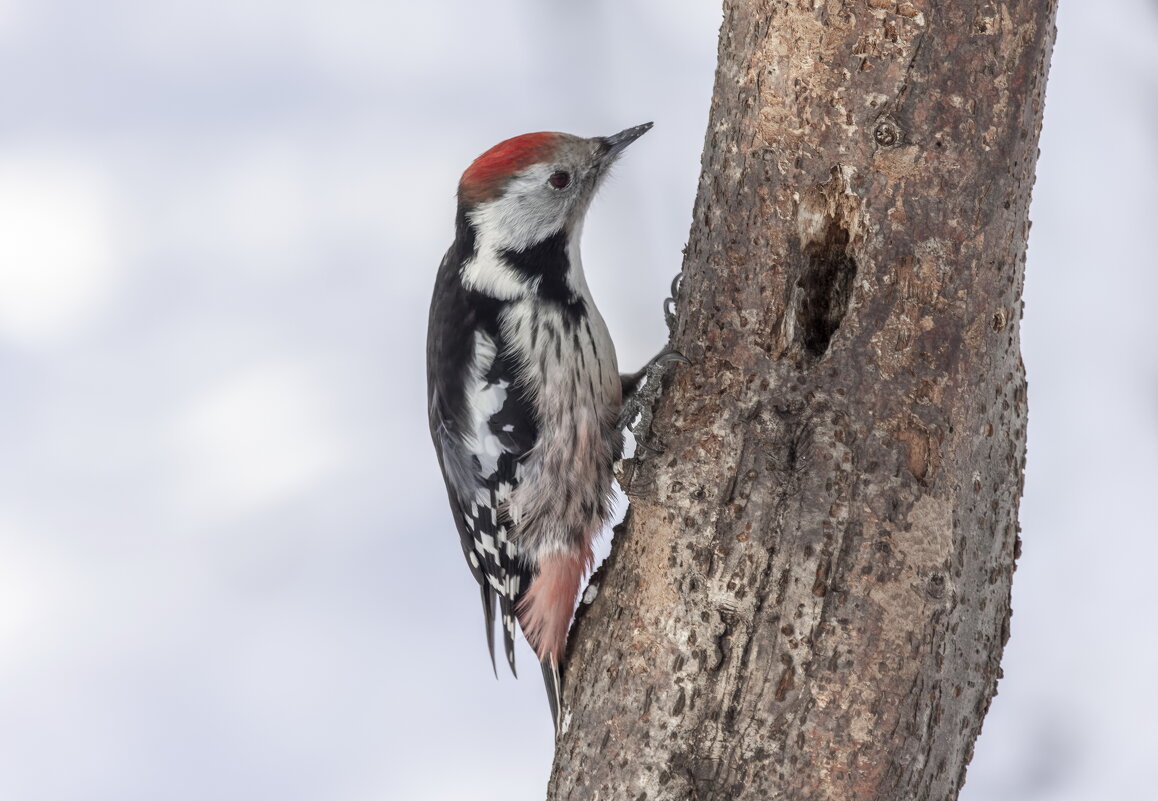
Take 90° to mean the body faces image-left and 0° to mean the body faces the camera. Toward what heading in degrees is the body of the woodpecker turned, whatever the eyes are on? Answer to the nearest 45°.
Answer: approximately 270°
